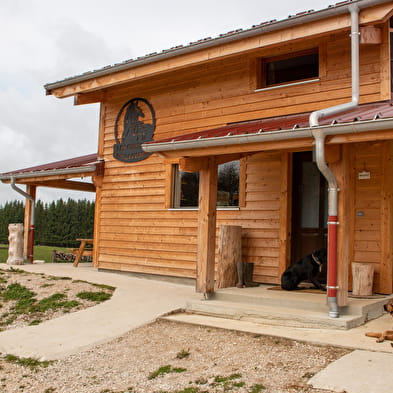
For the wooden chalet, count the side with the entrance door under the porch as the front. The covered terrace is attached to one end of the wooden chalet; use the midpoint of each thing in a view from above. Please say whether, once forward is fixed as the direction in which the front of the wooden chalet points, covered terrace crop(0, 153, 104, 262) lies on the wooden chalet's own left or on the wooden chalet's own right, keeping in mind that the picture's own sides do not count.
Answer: on the wooden chalet's own right

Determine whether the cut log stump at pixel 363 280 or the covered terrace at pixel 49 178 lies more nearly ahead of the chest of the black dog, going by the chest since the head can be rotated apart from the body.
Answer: the cut log stump

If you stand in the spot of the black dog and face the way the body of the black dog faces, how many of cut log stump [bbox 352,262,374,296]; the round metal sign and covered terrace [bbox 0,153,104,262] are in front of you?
1

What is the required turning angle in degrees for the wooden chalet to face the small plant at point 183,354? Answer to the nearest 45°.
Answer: approximately 45° to its left

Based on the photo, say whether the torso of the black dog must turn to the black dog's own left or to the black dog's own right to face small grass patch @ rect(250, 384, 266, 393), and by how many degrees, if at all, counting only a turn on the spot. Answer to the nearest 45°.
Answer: approximately 90° to the black dog's own right

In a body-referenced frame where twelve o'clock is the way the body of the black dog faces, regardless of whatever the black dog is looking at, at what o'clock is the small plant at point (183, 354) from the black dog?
The small plant is roughly at 4 o'clock from the black dog.

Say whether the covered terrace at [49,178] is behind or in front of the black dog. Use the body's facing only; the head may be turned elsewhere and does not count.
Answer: behind

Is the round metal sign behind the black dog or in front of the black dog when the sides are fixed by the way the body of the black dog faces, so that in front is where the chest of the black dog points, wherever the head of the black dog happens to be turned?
behind

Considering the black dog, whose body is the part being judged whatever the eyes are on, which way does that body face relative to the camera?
to the viewer's right

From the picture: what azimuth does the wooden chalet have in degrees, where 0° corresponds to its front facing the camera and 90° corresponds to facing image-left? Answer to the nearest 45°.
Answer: approximately 45°
